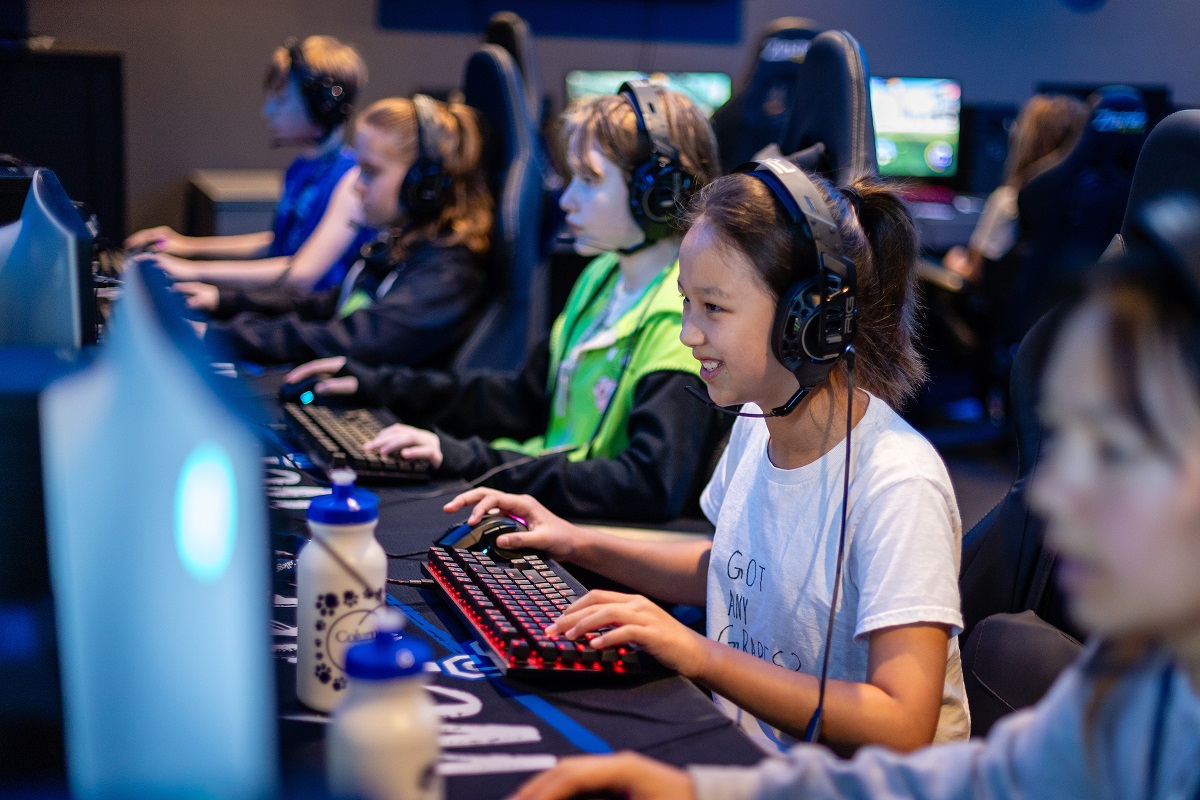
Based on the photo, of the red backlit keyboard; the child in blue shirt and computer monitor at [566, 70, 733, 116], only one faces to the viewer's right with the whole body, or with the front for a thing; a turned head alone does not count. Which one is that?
the red backlit keyboard

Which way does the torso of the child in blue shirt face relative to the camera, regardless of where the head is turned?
to the viewer's left

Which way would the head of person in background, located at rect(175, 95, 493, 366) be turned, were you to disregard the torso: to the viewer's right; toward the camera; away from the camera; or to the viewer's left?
to the viewer's left

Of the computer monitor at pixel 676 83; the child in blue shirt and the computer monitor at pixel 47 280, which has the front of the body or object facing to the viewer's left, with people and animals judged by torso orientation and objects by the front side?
the child in blue shirt

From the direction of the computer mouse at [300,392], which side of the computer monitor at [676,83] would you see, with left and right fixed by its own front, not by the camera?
front

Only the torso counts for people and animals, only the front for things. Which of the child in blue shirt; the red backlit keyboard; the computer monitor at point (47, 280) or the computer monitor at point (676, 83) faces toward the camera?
the computer monitor at point (676, 83)

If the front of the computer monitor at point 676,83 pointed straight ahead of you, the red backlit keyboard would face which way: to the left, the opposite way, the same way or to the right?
to the left

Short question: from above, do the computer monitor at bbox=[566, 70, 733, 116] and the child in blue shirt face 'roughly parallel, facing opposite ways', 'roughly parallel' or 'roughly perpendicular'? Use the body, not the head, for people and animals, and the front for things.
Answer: roughly perpendicular

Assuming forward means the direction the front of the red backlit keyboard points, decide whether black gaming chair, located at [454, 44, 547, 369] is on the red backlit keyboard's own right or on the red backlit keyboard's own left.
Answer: on the red backlit keyboard's own left

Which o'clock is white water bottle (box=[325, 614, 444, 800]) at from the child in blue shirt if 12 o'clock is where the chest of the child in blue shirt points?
The white water bottle is roughly at 9 o'clock from the child in blue shirt.

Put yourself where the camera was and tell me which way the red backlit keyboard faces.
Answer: facing to the right of the viewer

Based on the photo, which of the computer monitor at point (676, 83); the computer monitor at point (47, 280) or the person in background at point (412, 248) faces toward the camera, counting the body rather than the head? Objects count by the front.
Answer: the computer monitor at point (676, 83)
